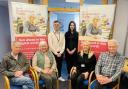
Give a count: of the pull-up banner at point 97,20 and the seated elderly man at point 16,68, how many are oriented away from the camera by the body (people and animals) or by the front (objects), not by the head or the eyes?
0

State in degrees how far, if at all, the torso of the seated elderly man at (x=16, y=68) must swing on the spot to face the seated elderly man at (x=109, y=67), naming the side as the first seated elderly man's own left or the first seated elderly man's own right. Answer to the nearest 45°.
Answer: approximately 45° to the first seated elderly man's own left

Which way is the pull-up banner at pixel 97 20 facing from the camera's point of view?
toward the camera

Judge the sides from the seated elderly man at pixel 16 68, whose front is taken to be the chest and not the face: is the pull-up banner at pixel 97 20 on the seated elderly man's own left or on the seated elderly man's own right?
on the seated elderly man's own left

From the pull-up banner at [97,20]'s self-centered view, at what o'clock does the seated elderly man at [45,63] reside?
The seated elderly man is roughly at 2 o'clock from the pull-up banner.

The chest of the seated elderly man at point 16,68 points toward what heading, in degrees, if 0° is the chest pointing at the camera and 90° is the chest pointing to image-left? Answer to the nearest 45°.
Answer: approximately 315°

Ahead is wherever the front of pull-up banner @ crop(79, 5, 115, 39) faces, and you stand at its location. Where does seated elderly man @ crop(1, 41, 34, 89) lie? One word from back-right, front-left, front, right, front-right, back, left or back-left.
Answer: front-right

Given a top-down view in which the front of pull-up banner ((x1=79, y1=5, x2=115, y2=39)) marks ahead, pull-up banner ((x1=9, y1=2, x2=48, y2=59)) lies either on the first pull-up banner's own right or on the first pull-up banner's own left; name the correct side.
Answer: on the first pull-up banner's own right
